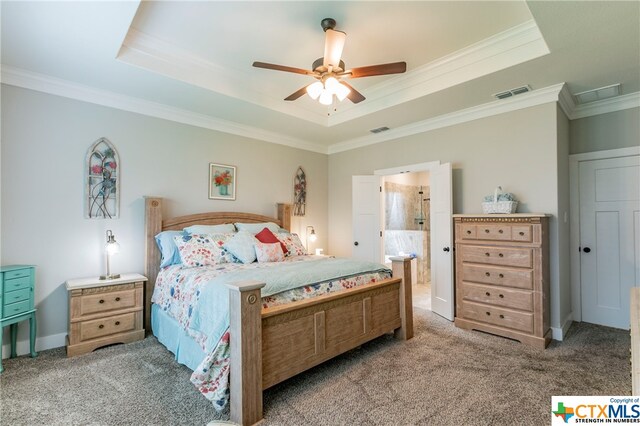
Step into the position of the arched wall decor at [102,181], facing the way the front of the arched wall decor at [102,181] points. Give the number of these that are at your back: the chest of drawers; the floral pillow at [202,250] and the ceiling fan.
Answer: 0

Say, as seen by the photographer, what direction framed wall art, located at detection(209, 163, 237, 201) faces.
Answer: facing the viewer and to the right of the viewer

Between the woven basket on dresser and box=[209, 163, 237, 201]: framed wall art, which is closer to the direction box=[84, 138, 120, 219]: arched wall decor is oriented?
the woven basket on dresser

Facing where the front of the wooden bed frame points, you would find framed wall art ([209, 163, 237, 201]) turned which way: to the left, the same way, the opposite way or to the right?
the same way

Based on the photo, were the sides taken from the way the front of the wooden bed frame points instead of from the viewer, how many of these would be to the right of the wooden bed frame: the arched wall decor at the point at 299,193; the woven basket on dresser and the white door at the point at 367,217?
0

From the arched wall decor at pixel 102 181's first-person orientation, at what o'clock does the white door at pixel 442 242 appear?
The white door is roughly at 10 o'clock from the arched wall decor.

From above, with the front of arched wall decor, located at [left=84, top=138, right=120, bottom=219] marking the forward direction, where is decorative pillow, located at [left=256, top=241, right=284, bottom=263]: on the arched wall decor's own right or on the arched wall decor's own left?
on the arched wall decor's own left

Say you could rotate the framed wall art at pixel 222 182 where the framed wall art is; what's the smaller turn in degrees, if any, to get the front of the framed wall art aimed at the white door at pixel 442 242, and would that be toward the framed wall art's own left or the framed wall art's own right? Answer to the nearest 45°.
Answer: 0° — it already faces it

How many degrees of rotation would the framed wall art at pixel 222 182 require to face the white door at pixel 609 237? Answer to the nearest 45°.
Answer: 0° — it already faces it

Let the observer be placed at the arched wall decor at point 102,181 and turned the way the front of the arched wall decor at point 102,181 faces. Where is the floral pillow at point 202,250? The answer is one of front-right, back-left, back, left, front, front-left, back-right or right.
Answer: front-left

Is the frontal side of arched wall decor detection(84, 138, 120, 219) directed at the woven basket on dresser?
no

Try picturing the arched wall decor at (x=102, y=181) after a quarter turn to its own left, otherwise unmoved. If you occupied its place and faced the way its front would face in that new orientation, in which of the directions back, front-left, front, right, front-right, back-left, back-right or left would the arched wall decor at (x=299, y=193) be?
front

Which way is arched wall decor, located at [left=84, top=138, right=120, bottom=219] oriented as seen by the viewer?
toward the camera

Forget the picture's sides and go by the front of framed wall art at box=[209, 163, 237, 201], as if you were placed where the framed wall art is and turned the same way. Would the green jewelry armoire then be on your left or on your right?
on your right

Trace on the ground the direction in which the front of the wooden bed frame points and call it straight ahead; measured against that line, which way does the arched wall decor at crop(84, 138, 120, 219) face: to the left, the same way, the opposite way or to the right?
the same way

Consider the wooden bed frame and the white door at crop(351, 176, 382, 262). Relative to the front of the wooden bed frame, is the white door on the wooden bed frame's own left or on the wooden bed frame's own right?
on the wooden bed frame's own left

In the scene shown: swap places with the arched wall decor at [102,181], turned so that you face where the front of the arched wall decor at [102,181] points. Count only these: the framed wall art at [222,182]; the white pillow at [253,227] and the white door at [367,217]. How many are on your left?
3

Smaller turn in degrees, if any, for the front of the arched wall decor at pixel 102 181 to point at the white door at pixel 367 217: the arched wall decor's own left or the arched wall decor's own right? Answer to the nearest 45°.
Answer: approximately 90° to the arched wall decor's own left
